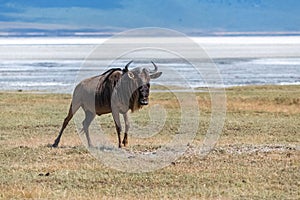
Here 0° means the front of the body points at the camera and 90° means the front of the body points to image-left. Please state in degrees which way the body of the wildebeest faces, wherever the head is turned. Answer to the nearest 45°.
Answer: approximately 315°
